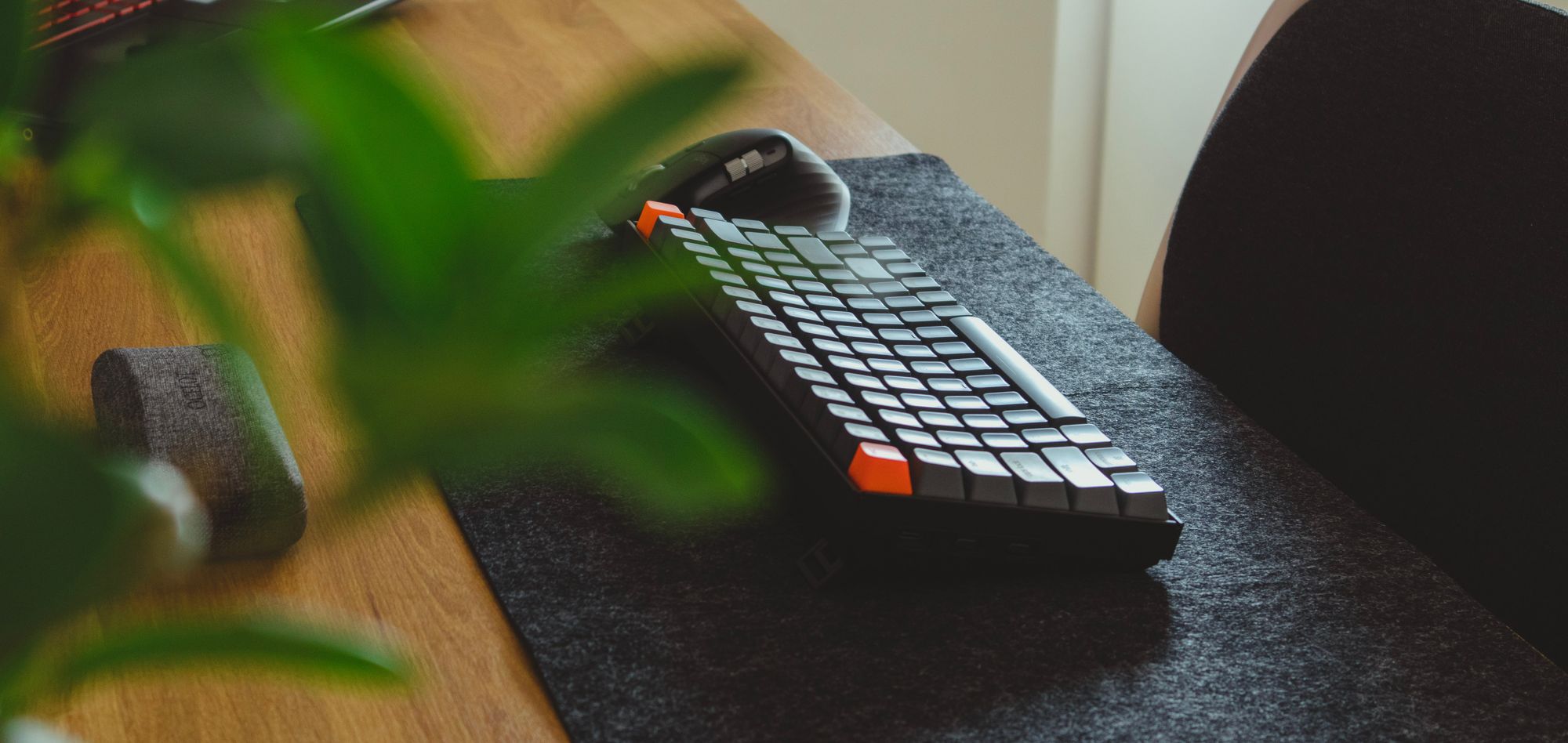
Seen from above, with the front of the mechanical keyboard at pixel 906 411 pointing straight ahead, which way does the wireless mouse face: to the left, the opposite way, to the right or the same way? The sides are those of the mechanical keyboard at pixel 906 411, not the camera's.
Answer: the opposite way

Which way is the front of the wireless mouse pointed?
to the viewer's left

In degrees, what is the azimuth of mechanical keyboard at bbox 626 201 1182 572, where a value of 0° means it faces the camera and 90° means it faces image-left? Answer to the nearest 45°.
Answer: approximately 270°

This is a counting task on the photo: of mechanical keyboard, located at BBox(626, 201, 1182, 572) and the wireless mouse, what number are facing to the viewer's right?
1

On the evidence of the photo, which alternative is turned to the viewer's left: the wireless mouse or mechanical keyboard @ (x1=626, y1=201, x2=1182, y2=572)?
the wireless mouse
